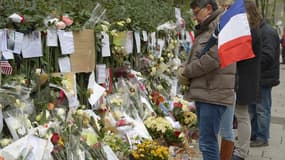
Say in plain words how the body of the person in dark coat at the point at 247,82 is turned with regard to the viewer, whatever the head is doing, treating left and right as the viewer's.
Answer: facing to the left of the viewer

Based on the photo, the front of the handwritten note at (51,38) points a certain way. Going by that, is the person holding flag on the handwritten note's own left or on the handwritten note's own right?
on the handwritten note's own left

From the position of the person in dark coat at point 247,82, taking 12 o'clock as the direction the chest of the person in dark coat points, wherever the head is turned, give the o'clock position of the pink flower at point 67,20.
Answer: The pink flower is roughly at 11 o'clock from the person in dark coat.

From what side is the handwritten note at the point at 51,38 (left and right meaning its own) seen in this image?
front

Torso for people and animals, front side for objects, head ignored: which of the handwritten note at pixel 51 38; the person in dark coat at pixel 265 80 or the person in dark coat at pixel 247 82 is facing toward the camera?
the handwritten note

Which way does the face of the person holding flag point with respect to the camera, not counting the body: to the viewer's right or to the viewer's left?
to the viewer's left

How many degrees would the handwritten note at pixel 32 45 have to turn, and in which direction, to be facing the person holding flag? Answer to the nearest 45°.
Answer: approximately 90° to its left

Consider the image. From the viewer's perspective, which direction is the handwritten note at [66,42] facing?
toward the camera

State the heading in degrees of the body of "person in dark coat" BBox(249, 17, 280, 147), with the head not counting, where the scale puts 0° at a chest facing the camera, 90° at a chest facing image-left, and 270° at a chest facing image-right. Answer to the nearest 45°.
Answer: approximately 90°
